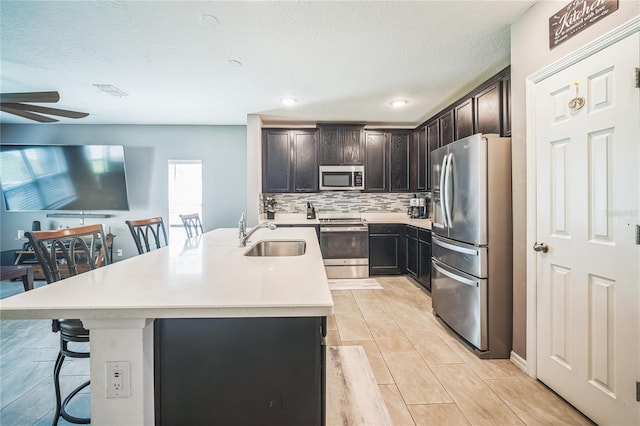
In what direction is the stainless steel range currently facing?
toward the camera

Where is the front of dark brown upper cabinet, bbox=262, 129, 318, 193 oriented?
toward the camera

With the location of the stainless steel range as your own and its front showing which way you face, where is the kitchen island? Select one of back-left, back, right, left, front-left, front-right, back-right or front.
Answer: front

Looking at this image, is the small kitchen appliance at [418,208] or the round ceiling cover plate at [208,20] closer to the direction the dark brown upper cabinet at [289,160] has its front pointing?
the round ceiling cover plate

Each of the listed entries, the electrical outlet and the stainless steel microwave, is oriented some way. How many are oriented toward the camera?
2

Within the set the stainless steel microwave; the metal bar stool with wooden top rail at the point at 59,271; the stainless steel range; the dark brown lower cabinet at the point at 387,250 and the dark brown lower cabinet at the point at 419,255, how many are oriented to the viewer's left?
1

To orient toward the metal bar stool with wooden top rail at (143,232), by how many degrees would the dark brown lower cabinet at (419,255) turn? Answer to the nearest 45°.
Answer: approximately 45° to its left

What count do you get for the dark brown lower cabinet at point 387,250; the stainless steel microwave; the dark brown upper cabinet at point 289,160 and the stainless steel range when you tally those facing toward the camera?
4

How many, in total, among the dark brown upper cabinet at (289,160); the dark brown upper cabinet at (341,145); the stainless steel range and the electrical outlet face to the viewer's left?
0

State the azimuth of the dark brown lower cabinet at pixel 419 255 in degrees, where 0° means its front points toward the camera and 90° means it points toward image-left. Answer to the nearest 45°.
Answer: approximately 90°

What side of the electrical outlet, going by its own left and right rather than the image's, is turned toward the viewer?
front

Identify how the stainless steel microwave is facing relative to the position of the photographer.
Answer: facing the viewer
